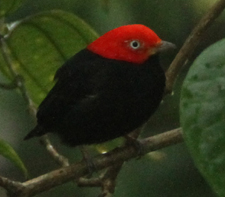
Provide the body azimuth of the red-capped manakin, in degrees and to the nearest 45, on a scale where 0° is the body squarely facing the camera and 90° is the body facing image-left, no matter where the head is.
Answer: approximately 270°
